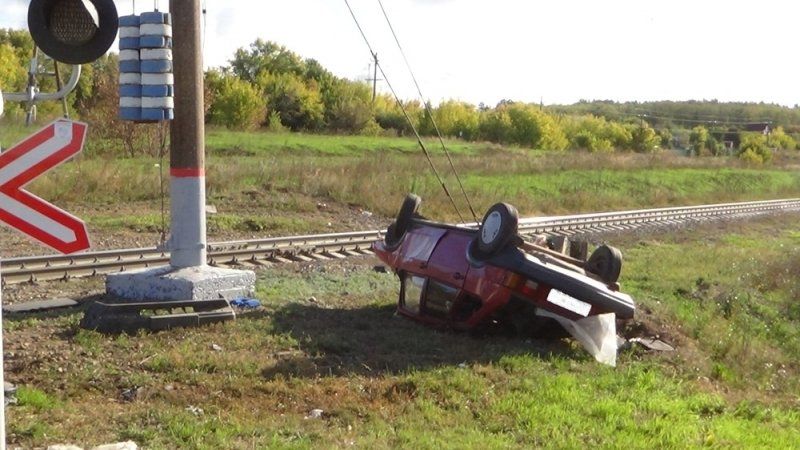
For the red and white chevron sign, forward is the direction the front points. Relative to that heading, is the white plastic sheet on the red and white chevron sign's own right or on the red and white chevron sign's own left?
on the red and white chevron sign's own left

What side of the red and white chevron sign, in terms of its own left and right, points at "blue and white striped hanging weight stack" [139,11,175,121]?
back

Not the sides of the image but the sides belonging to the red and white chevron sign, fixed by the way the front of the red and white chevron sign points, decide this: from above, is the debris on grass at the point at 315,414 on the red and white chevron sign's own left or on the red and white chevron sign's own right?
on the red and white chevron sign's own left

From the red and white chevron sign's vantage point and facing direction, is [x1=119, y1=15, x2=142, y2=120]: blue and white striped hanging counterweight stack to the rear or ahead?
to the rear

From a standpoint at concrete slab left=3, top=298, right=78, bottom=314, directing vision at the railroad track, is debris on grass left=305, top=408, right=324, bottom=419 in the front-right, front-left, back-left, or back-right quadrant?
back-right

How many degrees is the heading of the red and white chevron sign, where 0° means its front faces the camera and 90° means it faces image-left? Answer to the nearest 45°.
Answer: approximately 0°

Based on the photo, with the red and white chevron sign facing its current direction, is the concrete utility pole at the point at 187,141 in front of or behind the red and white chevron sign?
behind

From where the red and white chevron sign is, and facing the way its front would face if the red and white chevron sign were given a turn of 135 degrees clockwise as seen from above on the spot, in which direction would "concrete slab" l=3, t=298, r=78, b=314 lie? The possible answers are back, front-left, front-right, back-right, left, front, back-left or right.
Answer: front-right
